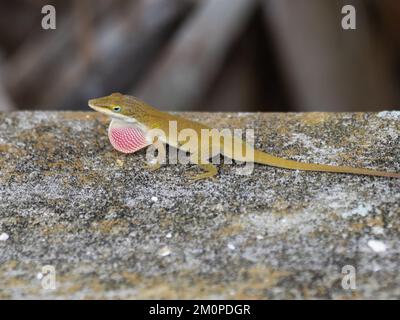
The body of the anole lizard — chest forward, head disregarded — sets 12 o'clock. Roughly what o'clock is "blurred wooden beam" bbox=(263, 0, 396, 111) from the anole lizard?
The blurred wooden beam is roughly at 4 o'clock from the anole lizard.

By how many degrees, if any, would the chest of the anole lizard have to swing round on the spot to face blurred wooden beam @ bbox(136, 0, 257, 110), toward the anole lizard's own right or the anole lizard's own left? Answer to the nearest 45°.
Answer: approximately 90° to the anole lizard's own right

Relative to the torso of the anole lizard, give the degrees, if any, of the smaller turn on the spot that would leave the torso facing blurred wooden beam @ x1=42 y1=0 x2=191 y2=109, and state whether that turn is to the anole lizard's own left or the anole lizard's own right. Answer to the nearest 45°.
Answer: approximately 90° to the anole lizard's own right

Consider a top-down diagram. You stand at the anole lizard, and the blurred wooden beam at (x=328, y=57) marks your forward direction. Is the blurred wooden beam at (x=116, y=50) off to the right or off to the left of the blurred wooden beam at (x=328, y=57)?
left

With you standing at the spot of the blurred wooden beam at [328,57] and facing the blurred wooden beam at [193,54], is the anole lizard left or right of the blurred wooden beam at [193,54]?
left

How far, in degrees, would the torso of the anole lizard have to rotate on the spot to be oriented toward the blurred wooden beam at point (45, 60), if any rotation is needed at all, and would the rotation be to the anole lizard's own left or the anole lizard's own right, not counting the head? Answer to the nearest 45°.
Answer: approximately 45° to the anole lizard's own right

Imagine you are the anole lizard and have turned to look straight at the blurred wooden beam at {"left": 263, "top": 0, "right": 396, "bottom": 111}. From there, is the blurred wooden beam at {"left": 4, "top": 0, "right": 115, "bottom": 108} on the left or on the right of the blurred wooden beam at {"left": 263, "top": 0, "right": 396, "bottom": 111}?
left

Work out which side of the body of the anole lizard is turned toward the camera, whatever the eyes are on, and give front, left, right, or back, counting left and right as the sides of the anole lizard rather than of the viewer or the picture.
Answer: left
